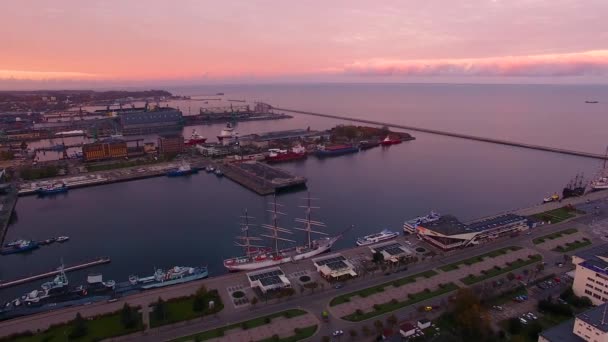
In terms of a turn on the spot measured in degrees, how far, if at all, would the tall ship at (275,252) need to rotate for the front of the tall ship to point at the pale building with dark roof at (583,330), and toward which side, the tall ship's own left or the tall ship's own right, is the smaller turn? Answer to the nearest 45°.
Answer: approximately 90° to the tall ship's own right

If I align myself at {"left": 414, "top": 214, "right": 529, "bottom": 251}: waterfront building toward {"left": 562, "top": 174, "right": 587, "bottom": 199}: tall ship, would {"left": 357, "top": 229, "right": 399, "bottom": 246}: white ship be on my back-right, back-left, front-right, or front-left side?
back-left

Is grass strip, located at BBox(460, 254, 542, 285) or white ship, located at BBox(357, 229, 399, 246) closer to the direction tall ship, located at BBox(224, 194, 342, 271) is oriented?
the white ship

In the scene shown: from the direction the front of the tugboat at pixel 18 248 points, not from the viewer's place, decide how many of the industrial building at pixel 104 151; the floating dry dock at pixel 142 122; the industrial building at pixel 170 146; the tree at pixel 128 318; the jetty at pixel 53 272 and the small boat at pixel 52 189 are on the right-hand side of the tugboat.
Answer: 2

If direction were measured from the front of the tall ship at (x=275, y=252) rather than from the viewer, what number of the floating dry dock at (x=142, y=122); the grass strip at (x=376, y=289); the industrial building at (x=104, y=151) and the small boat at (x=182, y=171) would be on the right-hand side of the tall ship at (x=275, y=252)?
1

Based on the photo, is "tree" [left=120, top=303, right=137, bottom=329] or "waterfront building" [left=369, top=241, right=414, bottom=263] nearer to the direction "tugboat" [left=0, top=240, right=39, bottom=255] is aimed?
the waterfront building

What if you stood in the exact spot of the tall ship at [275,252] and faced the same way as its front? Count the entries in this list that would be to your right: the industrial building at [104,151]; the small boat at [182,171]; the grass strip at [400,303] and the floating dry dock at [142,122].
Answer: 1

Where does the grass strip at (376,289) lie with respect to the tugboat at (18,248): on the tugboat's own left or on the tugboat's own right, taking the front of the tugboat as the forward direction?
on the tugboat's own right

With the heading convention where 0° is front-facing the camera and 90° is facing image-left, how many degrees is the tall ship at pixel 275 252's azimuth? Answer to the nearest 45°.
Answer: approximately 225°

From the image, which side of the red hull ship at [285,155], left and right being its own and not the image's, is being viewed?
right

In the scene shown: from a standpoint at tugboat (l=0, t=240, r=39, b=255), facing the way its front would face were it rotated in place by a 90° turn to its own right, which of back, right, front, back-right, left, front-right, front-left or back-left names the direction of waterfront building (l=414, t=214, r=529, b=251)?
front-left

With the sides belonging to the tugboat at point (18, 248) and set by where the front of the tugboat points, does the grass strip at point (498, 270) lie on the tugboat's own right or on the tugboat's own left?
on the tugboat's own right

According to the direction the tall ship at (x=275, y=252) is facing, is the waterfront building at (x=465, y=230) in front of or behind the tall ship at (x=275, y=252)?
in front

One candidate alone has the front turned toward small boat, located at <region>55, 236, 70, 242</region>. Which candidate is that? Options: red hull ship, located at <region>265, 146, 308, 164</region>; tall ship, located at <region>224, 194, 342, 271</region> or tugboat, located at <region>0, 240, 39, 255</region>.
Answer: the tugboat

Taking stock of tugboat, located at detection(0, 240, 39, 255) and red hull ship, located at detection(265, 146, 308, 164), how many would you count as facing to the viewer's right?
2

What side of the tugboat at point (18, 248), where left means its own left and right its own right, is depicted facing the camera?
right

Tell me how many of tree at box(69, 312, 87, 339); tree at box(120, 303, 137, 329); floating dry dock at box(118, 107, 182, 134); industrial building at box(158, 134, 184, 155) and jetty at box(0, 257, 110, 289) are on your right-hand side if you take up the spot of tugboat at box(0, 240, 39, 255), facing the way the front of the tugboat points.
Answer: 3
